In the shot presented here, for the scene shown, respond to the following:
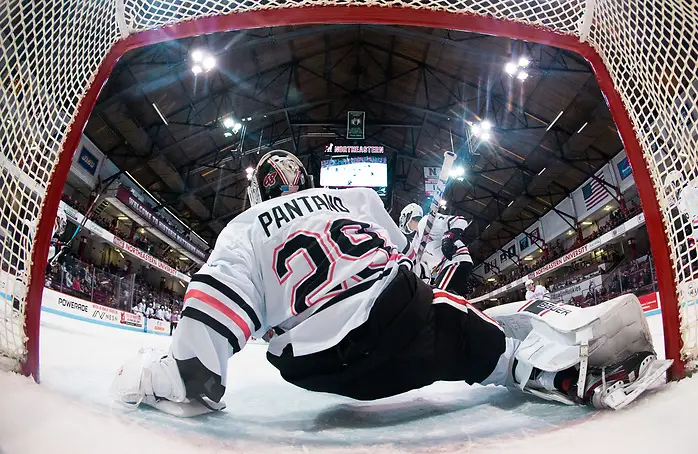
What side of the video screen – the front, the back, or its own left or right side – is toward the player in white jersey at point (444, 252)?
front

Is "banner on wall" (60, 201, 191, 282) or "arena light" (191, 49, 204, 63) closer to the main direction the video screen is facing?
the arena light

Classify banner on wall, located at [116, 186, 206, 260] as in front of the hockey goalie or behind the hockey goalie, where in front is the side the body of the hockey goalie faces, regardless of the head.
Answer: in front

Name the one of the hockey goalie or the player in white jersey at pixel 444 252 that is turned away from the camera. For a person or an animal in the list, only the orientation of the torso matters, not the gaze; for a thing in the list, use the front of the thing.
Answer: the hockey goalie

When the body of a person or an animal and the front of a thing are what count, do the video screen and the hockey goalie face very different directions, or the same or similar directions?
very different directions

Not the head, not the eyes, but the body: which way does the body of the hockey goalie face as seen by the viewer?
away from the camera

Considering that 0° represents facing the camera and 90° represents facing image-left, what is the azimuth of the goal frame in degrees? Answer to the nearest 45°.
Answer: approximately 180°
